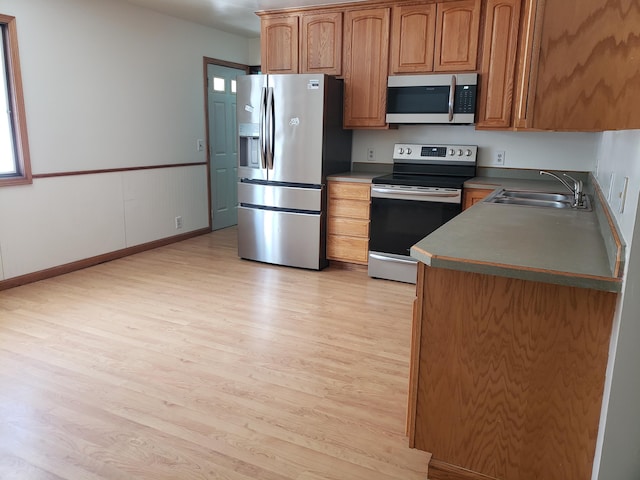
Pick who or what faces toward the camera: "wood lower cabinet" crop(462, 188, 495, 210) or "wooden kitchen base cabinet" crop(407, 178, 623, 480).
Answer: the wood lower cabinet

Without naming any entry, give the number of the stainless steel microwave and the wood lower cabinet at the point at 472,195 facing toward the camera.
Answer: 2

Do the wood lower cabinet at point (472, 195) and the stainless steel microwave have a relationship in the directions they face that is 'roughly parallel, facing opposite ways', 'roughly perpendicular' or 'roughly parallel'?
roughly parallel

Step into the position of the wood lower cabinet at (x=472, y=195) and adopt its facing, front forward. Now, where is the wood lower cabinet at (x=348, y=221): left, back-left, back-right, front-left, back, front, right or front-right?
right

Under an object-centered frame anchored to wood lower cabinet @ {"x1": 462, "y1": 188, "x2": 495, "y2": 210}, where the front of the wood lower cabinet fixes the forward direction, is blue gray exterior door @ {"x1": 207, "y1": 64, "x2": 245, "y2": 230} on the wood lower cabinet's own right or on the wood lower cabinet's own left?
on the wood lower cabinet's own right

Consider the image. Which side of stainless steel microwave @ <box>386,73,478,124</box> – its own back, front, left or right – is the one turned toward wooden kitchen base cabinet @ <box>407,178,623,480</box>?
front

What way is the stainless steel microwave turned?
toward the camera

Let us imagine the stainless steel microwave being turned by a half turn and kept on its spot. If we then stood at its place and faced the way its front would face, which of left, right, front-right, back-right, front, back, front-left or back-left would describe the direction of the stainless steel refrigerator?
left

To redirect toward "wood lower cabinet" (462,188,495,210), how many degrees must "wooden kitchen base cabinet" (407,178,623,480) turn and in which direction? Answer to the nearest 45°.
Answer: approximately 90° to its right

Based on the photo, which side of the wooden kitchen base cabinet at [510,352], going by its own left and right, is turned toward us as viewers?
left

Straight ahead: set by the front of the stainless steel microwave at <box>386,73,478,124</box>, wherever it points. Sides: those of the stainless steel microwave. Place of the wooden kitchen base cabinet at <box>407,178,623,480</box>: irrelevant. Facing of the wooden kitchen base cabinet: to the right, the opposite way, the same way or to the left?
to the right

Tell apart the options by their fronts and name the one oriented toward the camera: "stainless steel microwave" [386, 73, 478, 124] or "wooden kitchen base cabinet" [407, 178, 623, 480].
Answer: the stainless steel microwave

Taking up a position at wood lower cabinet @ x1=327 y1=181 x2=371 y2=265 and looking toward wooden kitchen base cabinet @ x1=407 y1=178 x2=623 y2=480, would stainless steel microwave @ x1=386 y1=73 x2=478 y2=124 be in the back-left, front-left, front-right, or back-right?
front-left
